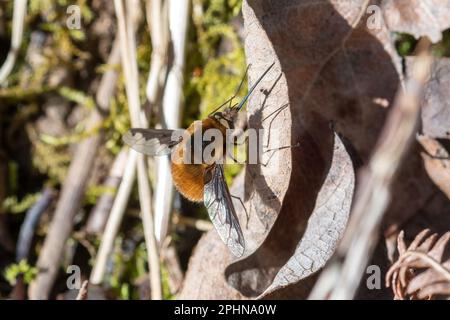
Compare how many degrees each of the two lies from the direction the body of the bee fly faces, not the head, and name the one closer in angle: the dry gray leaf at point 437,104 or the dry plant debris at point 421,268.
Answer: the dry gray leaf

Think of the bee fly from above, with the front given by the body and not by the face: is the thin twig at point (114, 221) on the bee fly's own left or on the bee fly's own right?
on the bee fly's own left

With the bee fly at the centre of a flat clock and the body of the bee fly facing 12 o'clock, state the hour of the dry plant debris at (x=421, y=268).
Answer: The dry plant debris is roughly at 3 o'clock from the bee fly.

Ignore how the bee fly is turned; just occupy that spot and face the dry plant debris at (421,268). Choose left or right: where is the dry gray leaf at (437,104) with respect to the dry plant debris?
left

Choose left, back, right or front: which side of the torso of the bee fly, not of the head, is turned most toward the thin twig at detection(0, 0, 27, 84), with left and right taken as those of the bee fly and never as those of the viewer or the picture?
left

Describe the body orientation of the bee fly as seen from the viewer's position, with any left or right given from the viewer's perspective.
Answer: facing away from the viewer and to the right of the viewer

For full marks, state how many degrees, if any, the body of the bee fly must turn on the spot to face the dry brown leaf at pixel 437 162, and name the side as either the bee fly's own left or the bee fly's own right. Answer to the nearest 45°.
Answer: approximately 45° to the bee fly's own right

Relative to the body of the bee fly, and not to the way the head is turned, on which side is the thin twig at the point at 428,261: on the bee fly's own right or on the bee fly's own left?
on the bee fly's own right

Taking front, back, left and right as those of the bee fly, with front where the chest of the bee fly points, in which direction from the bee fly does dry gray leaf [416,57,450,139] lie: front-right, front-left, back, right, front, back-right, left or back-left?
front-right
